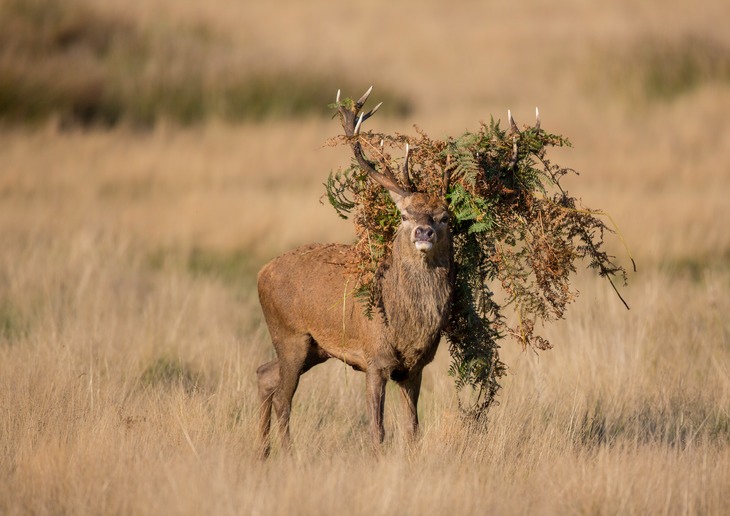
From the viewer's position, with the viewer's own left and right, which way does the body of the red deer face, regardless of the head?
facing the viewer and to the right of the viewer
